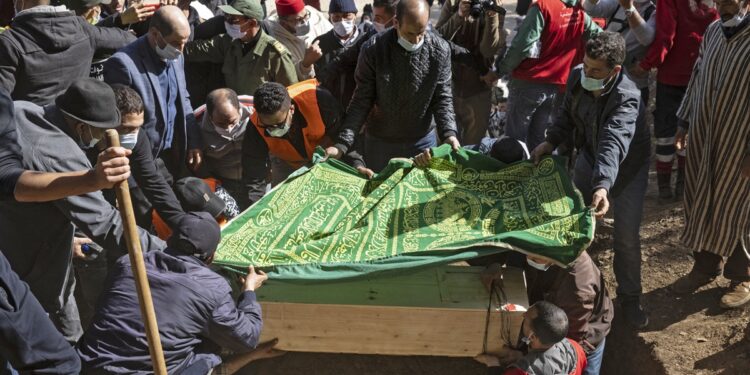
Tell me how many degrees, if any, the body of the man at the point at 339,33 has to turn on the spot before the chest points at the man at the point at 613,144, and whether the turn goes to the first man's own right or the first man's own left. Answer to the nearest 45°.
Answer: approximately 45° to the first man's own left

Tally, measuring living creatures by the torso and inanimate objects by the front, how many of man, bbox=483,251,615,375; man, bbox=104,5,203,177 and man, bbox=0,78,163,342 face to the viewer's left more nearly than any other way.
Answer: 1

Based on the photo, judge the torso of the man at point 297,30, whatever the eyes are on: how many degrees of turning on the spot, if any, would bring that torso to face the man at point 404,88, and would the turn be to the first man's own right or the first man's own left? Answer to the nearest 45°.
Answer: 0° — they already face them

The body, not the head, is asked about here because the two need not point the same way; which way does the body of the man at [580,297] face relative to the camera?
to the viewer's left

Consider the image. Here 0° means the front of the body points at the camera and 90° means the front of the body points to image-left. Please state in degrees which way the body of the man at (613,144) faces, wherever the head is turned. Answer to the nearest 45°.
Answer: approximately 45°

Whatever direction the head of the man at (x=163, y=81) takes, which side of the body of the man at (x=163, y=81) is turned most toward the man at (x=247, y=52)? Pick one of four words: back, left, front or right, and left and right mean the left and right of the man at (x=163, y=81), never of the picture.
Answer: left

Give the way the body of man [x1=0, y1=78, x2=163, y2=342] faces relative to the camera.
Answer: to the viewer's right

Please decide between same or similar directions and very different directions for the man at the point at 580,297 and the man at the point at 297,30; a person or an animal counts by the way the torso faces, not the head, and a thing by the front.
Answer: very different directions

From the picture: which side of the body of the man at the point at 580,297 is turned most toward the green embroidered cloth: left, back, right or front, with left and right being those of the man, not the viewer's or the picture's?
front

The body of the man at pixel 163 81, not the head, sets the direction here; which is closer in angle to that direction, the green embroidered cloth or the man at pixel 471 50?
the green embroidered cloth

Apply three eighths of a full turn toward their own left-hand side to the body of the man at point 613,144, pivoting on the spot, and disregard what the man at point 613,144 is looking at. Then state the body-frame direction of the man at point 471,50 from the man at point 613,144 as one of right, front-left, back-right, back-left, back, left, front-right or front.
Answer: back-left

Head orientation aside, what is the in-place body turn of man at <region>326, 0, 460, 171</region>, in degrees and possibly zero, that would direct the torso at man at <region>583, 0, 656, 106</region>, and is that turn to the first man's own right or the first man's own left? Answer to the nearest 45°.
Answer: approximately 135° to the first man's own left

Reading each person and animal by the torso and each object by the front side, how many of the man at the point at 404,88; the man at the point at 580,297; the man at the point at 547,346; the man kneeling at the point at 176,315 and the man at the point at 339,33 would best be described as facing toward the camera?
2
